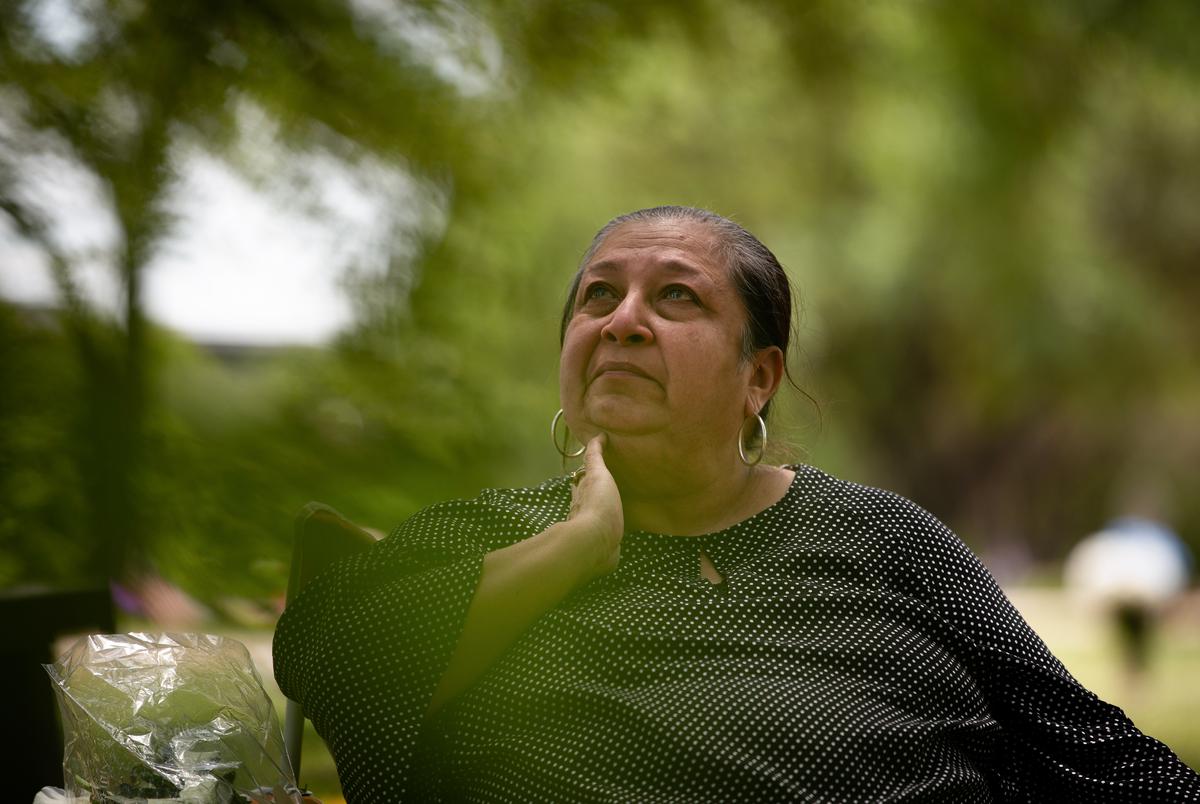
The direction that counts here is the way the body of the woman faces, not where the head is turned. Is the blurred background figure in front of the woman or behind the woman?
behind

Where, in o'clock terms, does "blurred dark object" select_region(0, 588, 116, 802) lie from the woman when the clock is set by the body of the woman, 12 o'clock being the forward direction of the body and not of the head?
The blurred dark object is roughly at 4 o'clock from the woman.

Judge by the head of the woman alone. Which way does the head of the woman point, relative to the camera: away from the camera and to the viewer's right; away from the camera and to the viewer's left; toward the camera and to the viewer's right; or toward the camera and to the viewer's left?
toward the camera and to the viewer's left

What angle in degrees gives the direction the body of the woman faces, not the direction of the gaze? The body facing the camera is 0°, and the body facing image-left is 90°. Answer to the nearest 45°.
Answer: approximately 0°
